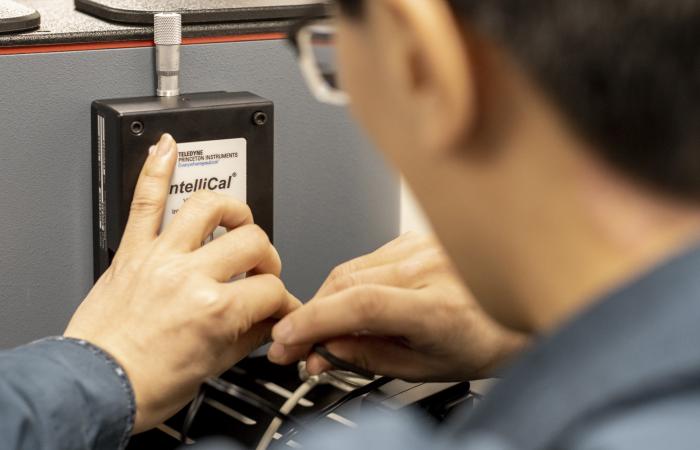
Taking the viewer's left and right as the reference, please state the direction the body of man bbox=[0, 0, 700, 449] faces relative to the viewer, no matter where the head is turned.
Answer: facing away from the viewer and to the left of the viewer

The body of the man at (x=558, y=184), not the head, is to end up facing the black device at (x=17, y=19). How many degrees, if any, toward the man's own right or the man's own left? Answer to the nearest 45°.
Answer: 0° — they already face it
